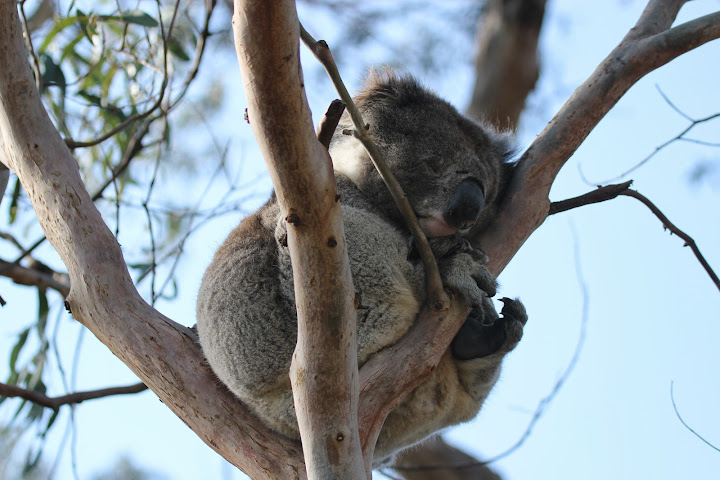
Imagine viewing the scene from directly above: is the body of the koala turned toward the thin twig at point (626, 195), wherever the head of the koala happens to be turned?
yes

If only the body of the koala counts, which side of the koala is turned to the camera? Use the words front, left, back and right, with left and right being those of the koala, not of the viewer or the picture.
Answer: right

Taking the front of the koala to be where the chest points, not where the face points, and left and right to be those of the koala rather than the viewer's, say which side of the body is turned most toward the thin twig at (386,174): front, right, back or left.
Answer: right

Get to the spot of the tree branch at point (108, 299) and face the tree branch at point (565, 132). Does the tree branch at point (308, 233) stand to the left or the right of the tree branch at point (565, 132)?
right

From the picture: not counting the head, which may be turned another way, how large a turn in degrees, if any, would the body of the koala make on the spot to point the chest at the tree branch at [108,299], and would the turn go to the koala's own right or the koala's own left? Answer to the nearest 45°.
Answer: approximately 180°
